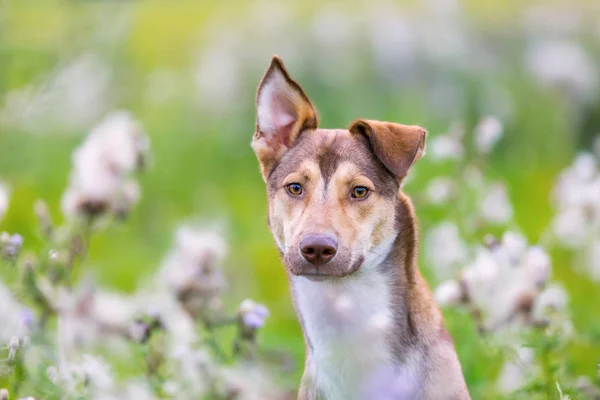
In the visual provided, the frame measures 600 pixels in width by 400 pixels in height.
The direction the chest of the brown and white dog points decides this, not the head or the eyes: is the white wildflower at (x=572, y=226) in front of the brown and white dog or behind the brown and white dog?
behind

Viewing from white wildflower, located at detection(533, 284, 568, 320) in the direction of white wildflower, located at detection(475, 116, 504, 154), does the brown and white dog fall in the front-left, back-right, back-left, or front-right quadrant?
back-left

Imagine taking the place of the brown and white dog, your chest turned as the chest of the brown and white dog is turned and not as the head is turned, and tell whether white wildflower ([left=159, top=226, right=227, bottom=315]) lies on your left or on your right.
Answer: on your right

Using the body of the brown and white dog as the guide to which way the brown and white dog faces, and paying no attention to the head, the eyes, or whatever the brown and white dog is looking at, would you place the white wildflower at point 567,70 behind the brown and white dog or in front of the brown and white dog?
behind

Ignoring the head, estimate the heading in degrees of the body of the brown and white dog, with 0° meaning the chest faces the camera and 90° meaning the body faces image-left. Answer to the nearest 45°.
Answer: approximately 45°

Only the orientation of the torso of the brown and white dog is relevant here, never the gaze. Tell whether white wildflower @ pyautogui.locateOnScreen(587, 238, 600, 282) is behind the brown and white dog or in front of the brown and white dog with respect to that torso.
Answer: behind

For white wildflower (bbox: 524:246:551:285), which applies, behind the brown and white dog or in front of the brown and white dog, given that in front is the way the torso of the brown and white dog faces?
behind
